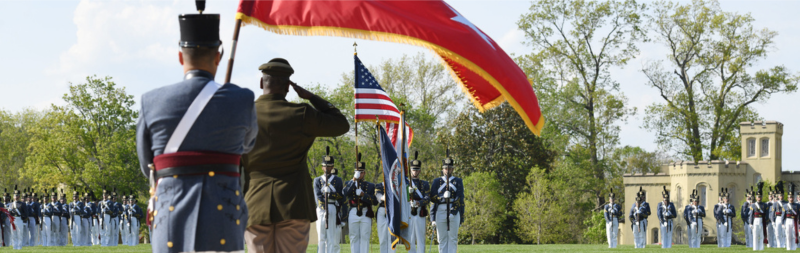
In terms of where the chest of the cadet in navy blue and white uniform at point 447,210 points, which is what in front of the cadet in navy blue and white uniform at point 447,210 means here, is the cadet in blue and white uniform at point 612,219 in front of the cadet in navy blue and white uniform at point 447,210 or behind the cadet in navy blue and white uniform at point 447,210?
behind

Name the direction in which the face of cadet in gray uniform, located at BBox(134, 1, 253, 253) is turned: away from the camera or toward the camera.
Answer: away from the camera

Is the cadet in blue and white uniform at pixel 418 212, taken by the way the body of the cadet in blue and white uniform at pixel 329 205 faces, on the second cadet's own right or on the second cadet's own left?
on the second cadet's own left

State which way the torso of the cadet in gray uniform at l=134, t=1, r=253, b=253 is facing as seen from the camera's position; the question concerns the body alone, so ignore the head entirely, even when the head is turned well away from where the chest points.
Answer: away from the camera

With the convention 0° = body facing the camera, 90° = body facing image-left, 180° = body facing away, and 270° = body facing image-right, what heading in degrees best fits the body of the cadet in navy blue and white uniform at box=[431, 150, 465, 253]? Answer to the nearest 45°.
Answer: approximately 0°
